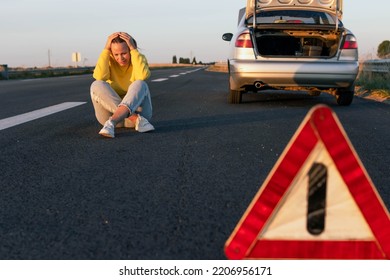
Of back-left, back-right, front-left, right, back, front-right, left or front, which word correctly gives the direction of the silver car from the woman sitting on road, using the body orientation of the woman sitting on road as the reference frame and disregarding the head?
back-left

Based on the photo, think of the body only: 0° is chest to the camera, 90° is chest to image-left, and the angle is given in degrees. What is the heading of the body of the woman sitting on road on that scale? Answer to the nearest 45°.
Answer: approximately 0°

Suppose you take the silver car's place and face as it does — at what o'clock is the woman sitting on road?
The woman sitting on road is roughly at 7 o'clock from the silver car.

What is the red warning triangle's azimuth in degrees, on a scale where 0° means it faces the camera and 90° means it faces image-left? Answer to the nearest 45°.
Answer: approximately 0°

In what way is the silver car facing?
away from the camera

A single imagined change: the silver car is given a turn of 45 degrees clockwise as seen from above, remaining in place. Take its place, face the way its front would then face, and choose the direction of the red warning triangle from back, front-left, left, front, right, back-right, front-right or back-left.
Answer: back-right

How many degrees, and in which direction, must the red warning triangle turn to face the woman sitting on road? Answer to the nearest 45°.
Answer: approximately 135° to its right
